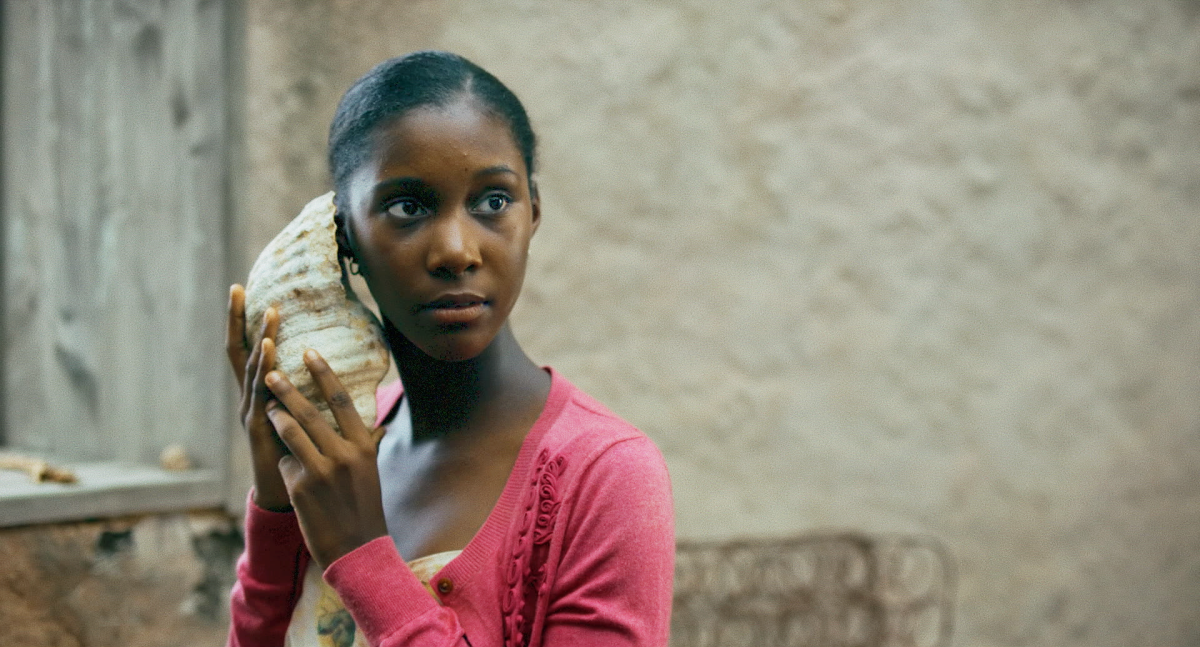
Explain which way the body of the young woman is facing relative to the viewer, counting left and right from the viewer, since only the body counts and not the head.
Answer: facing the viewer and to the left of the viewer

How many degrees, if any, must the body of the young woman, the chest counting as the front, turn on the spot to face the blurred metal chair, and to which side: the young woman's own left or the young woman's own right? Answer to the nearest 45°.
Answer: approximately 180°

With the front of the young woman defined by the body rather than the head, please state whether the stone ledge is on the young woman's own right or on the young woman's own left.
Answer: on the young woman's own right

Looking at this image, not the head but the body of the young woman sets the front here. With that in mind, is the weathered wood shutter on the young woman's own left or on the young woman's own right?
on the young woman's own right
